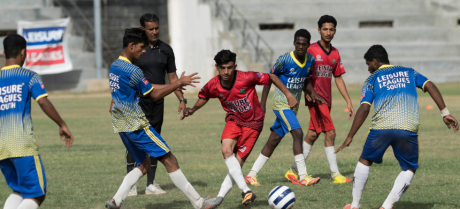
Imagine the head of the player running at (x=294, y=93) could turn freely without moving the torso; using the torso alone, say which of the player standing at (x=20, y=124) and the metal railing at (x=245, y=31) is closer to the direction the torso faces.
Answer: the player standing

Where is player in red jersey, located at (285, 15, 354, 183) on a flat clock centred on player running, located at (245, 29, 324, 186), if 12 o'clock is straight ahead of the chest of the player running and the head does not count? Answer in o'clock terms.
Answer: The player in red jersey is roughly at 9 o'clock from the player running.

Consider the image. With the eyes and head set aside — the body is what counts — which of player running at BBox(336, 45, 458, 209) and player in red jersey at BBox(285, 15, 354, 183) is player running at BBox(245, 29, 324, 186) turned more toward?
the player running

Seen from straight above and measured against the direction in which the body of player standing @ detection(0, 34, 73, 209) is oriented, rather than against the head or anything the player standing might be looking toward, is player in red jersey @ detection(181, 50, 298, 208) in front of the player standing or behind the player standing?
in front

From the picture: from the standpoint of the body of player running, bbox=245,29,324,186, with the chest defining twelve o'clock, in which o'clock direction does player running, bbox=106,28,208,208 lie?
player running, bbox=106,28,208,208 is roughly at 3 o'clock from player running, bbox=245,29,324,186.

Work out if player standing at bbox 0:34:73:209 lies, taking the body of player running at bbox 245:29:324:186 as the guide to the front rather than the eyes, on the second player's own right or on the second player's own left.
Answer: on the second player's own right

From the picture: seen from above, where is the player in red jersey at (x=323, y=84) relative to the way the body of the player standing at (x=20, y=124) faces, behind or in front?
in front

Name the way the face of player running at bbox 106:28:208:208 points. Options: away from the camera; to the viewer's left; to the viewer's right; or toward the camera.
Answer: to the viewer's right

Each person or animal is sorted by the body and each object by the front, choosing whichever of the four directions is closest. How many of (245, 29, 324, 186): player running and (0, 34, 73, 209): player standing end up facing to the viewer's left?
0

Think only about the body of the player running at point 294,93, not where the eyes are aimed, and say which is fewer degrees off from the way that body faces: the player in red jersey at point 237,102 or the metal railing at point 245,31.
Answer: the player in red jersey
